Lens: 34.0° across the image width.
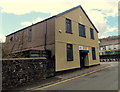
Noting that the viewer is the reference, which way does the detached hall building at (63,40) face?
facing the viewer and to the right of the viewer
